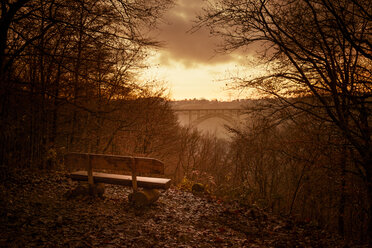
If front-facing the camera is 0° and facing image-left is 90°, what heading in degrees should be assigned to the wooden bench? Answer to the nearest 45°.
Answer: approximately 225°

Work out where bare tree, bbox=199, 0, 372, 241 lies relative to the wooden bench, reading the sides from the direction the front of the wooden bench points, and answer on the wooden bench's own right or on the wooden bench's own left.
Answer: on the wooden bench's own right
